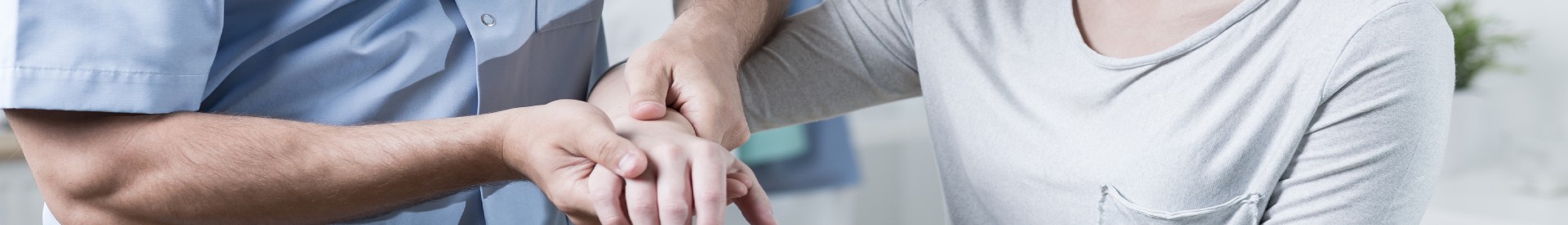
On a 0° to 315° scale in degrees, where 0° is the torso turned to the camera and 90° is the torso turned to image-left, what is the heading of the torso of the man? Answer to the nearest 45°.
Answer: approximately 315°
